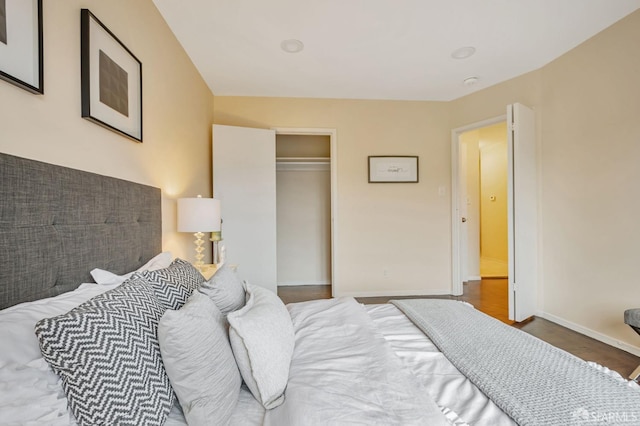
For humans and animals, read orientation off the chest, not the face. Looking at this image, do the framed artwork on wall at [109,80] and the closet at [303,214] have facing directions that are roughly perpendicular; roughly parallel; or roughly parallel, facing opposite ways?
roughly perpendicular

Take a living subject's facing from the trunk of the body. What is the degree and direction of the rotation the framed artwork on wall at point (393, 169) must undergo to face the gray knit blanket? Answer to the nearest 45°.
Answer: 0° — it already faces it

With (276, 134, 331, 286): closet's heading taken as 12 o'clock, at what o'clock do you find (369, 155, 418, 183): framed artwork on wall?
The framed artwork on wall is roughly at 10 o'clock from the closet.

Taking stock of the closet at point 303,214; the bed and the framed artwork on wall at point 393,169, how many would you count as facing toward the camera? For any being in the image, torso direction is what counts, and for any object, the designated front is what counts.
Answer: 2

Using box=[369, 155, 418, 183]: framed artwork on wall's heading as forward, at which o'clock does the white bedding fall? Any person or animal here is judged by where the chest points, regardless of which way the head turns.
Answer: The white bedding is roughly at 12 o'clock from the framed artwork on wall.

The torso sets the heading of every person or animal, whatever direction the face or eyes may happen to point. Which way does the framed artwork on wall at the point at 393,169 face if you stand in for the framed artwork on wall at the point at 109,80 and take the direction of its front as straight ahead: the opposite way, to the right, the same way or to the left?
to the right

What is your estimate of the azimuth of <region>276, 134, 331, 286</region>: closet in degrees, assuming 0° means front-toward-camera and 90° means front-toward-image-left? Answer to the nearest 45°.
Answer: approximately 0°

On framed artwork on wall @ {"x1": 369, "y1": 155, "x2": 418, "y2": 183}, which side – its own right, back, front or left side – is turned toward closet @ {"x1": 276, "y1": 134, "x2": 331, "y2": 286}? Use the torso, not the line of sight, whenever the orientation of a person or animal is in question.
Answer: right
